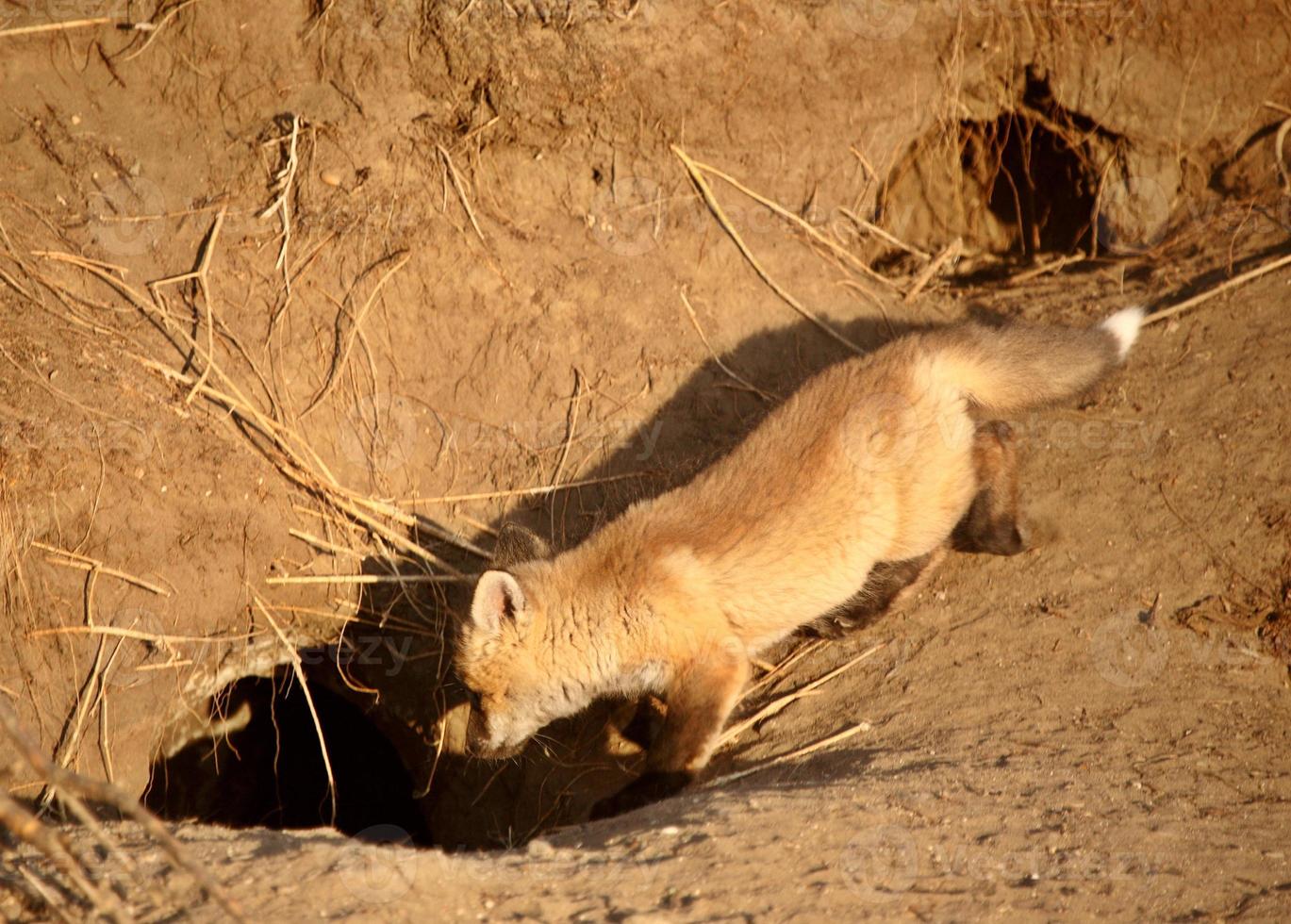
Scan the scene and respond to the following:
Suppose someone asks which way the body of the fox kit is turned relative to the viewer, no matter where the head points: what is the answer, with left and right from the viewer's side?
facing to the left of the viewer

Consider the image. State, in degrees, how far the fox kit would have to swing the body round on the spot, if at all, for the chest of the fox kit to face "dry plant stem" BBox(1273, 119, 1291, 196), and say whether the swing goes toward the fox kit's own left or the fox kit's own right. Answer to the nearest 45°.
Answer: approximately 135° to the fox kit's own right

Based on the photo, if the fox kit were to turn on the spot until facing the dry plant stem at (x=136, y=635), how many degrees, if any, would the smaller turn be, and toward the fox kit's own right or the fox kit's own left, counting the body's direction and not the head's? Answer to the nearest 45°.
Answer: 0° — it already faces it

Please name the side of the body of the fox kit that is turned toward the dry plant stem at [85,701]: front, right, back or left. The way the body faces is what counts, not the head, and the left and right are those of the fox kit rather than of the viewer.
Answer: front

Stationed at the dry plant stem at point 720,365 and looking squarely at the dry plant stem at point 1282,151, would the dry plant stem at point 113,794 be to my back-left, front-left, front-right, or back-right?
back-right

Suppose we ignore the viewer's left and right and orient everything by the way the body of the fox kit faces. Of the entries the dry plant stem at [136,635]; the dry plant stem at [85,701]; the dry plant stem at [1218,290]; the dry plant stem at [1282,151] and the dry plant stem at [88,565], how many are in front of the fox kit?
3

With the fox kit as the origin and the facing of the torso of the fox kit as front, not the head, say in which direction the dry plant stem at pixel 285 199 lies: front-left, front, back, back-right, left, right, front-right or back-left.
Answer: front-right

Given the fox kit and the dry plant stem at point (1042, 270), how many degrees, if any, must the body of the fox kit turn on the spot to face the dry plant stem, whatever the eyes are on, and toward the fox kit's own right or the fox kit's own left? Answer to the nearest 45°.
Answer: approximately 135° to the fox kit's own right

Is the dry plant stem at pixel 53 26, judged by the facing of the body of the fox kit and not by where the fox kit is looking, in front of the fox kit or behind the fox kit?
in front

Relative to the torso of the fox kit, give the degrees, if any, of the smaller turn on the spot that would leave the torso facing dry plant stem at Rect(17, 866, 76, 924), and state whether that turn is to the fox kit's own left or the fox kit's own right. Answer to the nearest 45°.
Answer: approximately 45° to the fox kit's own left

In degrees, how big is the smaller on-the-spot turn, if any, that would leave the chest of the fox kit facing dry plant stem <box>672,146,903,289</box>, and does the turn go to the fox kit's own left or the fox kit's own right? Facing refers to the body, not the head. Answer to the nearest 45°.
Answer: approximately 90° to the fox kit's own right

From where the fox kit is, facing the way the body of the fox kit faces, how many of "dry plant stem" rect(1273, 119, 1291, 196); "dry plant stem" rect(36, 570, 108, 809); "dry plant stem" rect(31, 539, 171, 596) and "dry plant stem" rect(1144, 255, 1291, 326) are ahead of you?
2

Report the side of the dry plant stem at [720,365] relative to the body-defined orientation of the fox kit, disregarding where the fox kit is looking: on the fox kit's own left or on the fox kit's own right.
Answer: on the fox kit's own right
